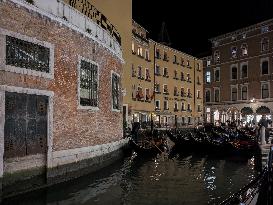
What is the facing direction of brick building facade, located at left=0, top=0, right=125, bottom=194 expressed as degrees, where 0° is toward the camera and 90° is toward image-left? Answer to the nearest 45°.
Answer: approximately 315°
